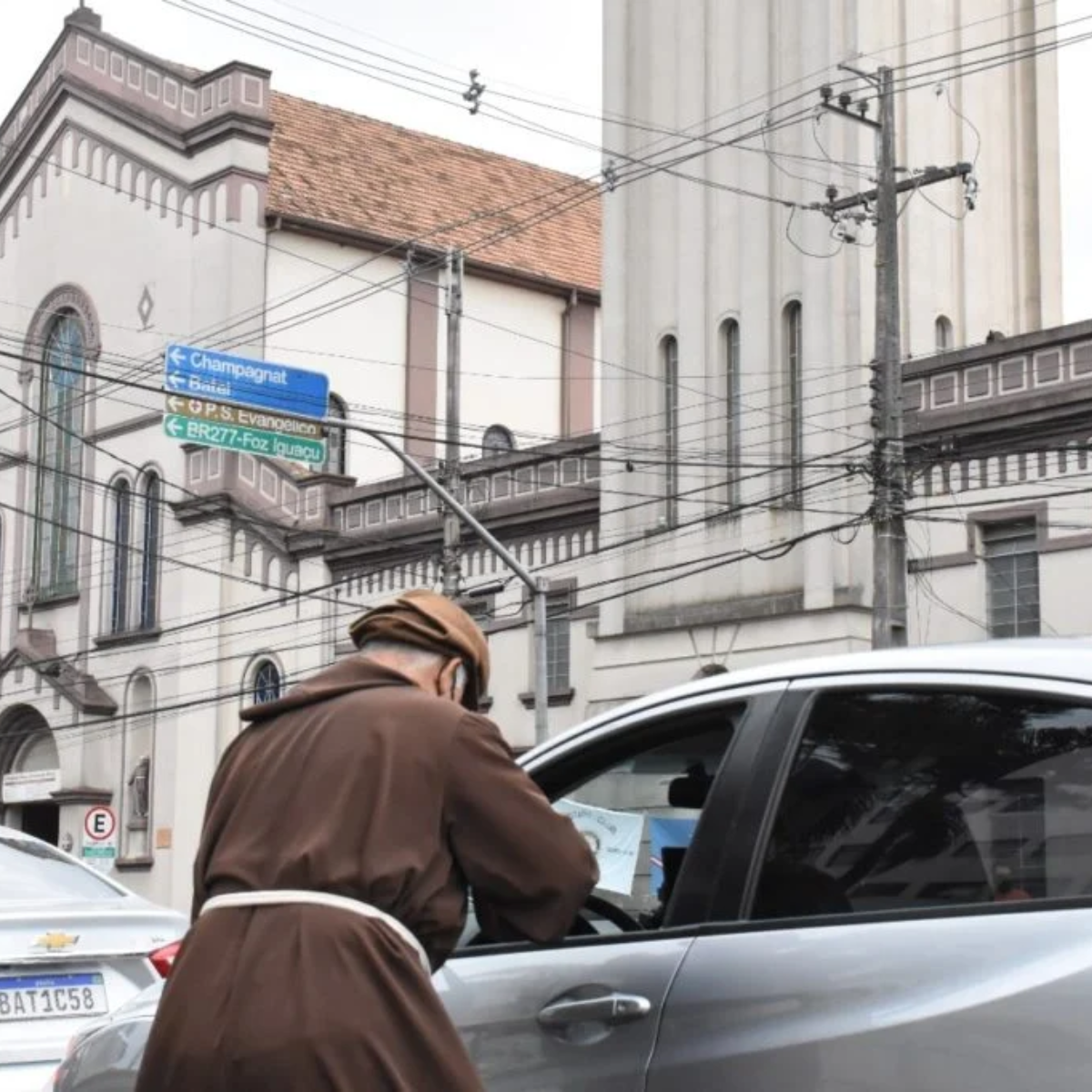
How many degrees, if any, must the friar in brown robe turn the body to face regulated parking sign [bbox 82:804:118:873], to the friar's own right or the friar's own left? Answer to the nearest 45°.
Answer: approximately 45° to the friar's own left

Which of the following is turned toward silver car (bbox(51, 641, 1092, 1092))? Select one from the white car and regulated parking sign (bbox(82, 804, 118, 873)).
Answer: the regulated parking sign

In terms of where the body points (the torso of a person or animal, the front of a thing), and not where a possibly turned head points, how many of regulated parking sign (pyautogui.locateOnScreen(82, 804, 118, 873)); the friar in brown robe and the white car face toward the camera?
1

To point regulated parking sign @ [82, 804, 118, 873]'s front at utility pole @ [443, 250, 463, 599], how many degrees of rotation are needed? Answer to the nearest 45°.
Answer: approximately 45° to its left

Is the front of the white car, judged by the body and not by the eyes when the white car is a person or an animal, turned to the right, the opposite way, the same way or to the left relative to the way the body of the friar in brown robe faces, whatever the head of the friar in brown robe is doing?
to the left

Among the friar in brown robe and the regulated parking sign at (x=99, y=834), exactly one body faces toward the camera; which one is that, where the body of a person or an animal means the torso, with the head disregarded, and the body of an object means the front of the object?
the regulated parking sign

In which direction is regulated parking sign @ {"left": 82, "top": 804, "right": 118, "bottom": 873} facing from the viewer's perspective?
toward the camera

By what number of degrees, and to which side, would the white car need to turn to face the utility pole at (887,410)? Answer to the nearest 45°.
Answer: approximately 90° to its right

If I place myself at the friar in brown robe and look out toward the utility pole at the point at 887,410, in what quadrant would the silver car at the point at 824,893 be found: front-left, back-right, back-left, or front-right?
front-right

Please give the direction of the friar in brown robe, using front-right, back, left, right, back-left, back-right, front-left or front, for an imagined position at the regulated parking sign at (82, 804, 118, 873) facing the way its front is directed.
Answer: front

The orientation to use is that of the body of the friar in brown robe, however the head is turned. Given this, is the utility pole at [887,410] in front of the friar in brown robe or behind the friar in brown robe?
in front

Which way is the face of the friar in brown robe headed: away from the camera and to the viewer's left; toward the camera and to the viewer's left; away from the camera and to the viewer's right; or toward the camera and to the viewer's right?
away from the camera and to the viewer's right

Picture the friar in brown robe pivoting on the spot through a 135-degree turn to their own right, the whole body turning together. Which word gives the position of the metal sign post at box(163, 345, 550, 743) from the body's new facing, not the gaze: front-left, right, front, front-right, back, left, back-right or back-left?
back

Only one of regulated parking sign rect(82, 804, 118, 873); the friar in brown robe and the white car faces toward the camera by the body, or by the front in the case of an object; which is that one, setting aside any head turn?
the regulated parking sign

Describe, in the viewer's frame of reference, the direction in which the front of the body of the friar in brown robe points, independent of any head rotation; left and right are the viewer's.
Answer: facing away from the viewer and to the right of the viewer

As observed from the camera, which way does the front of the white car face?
facing away from the viewer and to the left of the viewer

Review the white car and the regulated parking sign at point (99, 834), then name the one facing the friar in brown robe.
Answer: the regulated parking sign

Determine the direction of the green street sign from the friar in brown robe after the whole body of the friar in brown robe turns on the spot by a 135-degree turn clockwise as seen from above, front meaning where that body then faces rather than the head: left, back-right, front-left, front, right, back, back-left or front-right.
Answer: back
